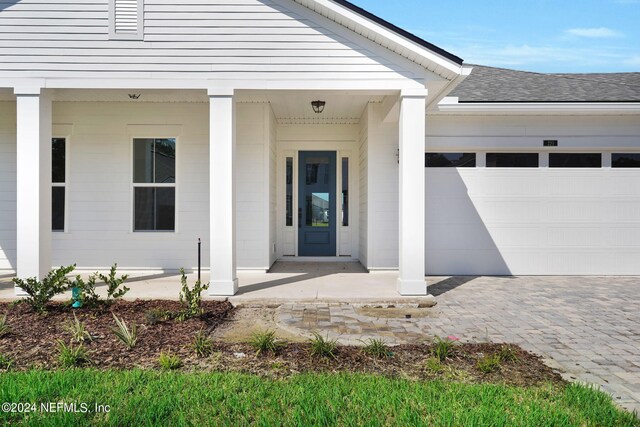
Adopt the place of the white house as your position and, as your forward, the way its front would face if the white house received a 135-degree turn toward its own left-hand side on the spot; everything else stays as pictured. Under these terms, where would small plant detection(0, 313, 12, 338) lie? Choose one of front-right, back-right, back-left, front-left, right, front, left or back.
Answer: back

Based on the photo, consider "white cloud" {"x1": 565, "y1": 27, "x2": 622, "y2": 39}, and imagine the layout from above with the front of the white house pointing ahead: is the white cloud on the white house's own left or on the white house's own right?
on the white house's own left

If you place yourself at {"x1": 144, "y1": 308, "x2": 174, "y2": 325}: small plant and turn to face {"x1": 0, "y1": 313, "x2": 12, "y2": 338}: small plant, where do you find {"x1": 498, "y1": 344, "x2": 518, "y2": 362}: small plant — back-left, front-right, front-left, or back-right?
back-left

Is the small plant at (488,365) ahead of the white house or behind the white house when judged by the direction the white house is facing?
ahead

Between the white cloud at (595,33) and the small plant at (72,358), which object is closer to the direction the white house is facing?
the small plant

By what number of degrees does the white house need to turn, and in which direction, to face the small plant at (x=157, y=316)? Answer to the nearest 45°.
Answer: approximately 45° to its right

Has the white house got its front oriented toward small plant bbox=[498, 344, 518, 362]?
yes

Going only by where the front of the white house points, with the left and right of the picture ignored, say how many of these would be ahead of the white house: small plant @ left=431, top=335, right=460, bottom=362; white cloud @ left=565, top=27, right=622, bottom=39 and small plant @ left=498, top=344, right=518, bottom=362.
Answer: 2

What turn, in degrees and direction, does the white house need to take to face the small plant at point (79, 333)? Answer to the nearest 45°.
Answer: approximately 45° to its right

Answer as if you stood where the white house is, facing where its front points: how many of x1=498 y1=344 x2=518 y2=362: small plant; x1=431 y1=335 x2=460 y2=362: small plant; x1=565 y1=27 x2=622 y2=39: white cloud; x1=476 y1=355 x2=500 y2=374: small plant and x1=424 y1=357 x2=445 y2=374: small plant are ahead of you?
4

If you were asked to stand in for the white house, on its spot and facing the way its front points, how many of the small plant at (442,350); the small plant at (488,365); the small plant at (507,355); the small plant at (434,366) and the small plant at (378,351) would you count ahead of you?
5

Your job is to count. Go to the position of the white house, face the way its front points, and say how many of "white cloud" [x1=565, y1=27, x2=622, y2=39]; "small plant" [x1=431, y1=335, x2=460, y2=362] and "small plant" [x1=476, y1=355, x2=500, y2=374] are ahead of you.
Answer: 2

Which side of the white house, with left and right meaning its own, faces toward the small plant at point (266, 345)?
front

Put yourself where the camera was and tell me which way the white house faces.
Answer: facing the viewer

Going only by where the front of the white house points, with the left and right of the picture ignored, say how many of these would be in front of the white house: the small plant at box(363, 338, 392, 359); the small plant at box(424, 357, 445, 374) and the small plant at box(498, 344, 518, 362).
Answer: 3

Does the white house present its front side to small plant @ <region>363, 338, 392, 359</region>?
yes

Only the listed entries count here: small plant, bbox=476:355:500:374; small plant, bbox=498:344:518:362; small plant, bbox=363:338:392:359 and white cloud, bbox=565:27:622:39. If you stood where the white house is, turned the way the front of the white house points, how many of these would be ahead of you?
3

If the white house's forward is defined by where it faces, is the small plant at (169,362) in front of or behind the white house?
in front
